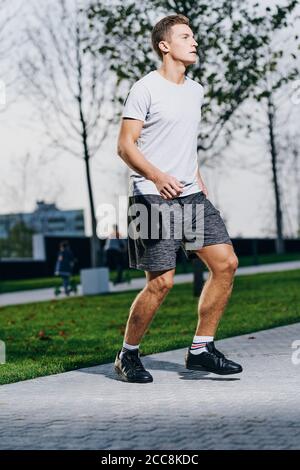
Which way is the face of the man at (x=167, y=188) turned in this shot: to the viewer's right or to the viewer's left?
to the viewer's right

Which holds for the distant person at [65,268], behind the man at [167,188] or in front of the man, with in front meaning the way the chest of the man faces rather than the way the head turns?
behind

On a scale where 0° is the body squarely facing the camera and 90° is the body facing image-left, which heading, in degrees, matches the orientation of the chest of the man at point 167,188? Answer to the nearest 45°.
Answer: approximately 315°

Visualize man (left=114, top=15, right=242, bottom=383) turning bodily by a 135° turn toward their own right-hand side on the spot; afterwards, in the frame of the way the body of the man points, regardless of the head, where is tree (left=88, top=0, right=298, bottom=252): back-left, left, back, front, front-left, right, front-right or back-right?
right
